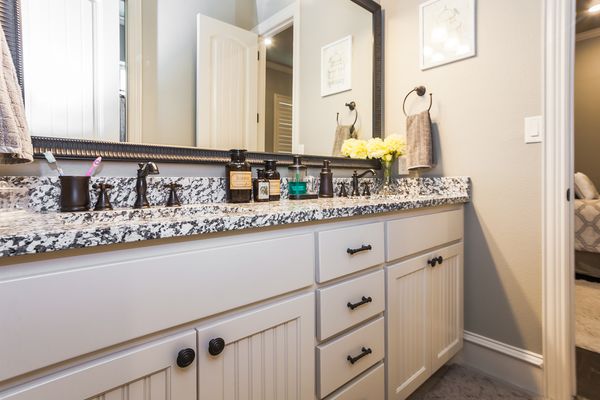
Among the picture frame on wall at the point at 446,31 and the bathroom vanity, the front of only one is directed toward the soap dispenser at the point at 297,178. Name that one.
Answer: the picture frame on wall

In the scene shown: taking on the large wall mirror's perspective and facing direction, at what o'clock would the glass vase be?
The glass vase is roughly at 10 o'clock from the large wall mirror.

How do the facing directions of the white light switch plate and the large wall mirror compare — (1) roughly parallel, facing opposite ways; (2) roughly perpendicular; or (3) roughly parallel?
roughly perpendicular

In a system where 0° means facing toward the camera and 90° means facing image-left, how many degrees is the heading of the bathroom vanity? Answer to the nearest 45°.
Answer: approximately 315°

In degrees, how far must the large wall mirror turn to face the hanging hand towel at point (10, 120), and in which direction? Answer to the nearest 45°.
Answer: approximately 90° to its right

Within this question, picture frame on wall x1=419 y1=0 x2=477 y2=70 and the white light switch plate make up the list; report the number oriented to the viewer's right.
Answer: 0

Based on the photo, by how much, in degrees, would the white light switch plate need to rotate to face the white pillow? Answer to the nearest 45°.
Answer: approximately 180°

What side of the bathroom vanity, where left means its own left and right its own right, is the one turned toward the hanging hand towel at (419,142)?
left

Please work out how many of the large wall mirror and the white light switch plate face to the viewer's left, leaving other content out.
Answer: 0

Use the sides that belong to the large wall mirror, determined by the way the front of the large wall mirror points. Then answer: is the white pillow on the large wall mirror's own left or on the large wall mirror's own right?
on the large wall mirror's own left

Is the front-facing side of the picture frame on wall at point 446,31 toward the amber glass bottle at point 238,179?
yes
